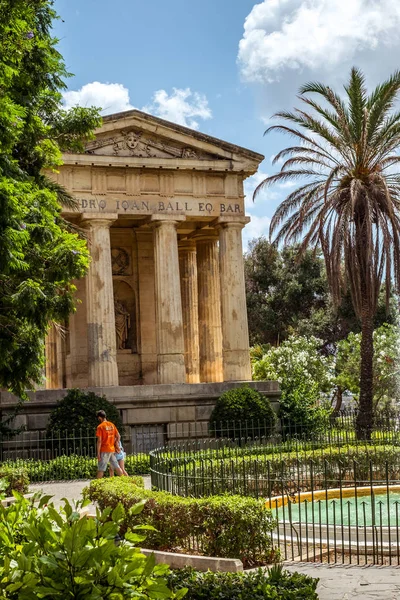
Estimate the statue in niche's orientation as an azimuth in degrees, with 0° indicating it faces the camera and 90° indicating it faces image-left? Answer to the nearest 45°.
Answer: approximately 0°

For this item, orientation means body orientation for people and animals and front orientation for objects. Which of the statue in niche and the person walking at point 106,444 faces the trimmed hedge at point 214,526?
the statue in niche

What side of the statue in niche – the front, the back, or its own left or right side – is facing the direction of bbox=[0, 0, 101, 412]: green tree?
front

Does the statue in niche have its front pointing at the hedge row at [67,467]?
yes

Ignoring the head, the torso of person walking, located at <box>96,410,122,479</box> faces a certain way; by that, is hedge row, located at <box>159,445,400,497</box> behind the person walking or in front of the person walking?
behind

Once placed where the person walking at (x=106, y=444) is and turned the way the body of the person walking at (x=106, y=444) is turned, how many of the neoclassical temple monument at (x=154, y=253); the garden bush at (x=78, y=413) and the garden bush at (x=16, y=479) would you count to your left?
1

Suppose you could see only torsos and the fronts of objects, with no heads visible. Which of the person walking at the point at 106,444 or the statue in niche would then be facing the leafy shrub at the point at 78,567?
the statue in niche

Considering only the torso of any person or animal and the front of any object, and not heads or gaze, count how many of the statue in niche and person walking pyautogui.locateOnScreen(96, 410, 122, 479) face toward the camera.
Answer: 1

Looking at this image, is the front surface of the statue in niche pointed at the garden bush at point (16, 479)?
yes

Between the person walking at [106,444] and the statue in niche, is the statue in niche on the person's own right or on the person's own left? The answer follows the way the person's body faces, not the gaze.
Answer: on the person's own right

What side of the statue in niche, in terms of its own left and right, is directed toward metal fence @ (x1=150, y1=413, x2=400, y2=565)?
front

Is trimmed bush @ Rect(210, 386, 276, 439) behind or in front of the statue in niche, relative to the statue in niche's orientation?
in front

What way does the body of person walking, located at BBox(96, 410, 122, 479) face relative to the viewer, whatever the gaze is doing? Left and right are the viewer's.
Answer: facing away from the viewer and to the left of the viewer

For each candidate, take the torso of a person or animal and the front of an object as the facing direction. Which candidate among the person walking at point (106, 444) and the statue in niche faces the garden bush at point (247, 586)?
the statue in niche

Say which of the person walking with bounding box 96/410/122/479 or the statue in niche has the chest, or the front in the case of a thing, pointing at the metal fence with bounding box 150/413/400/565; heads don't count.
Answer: the statue in niche
